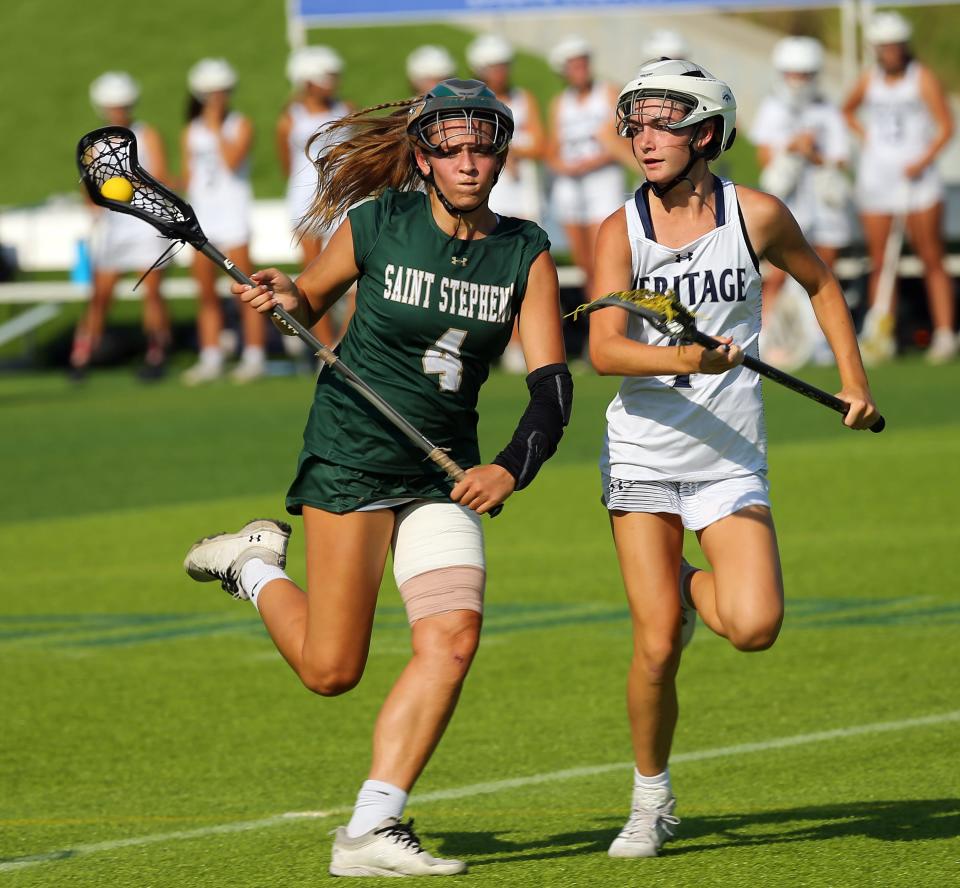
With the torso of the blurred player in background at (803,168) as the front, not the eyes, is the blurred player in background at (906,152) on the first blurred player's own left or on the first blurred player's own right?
on the first blurred player's own left

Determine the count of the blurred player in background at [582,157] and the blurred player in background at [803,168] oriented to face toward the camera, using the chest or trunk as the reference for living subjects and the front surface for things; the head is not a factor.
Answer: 2

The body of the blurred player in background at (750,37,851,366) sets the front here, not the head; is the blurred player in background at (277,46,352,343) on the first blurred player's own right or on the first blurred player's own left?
on the first blurred player's own right

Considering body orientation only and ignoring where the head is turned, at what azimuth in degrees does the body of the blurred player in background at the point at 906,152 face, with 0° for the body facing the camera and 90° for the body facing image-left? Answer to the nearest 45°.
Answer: approximately 0°

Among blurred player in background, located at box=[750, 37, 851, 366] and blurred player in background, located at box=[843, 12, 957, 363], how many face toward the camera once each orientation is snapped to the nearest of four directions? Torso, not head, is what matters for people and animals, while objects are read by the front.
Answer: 2
